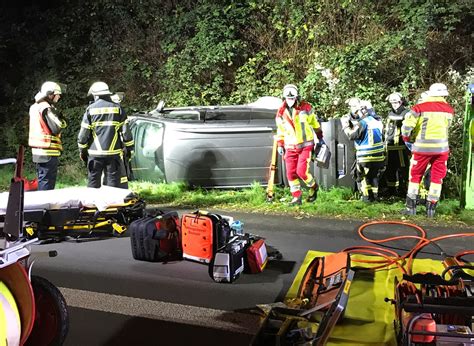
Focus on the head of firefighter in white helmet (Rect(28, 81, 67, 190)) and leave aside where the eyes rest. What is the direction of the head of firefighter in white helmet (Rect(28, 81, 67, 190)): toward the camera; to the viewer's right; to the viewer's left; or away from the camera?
to the viewer's right

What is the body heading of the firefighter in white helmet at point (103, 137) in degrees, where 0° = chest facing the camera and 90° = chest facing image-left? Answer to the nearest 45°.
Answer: approximately 180°

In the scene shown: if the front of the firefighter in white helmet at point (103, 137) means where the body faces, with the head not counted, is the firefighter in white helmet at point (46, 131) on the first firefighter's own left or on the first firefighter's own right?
on the first firefighter's own left

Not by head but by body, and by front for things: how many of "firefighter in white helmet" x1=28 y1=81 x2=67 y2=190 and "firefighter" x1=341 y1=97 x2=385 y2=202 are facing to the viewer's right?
1

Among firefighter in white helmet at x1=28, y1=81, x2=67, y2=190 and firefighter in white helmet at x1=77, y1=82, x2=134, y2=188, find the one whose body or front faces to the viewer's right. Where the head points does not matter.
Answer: firefighter in white helmet at x1=28, y1=81, x2=67, y2=190

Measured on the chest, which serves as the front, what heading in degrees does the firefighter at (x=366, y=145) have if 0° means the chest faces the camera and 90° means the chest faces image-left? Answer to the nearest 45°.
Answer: approximately 135°

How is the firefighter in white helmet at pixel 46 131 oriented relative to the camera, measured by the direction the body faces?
to the viewer's right

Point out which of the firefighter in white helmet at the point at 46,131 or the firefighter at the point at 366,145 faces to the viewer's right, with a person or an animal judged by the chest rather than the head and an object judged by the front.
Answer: the firefighter in white helmet

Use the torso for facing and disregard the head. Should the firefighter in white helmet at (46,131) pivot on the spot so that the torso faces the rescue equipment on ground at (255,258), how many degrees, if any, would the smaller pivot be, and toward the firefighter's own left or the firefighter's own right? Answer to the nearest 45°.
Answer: approximately 45° to the firefighter's own right

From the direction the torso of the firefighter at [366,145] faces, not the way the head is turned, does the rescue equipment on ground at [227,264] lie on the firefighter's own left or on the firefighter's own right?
on the firefighter's own left

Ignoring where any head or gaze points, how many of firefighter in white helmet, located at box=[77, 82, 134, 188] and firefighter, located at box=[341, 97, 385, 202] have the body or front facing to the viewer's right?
0

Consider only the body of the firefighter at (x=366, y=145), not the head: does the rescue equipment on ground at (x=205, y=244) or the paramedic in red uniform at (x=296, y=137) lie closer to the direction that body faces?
the paramedic in red uniform

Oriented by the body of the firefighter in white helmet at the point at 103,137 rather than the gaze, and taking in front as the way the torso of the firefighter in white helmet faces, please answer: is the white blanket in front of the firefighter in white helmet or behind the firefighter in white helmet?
behind

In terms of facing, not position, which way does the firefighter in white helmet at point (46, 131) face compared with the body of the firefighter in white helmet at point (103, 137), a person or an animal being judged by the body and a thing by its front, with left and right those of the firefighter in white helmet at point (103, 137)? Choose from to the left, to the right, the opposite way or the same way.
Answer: to the right

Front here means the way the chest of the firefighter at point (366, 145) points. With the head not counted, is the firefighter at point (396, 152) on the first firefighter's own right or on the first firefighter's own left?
on the first firefighter's own right

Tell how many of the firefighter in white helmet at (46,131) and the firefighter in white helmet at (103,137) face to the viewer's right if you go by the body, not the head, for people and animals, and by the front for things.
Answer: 1
